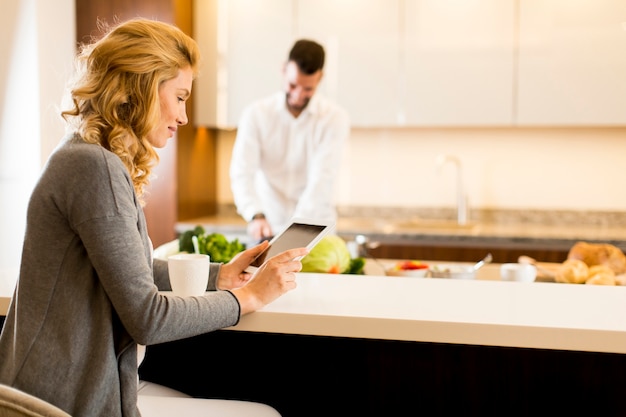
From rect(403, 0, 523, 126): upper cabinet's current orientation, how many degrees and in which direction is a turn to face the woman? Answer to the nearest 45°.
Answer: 0° — it already faces them

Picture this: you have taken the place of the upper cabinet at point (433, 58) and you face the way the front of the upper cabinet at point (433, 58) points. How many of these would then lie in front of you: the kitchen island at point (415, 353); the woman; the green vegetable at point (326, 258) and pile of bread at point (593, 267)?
4

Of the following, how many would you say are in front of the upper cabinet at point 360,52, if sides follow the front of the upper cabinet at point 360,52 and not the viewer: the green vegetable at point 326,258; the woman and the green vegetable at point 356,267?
3

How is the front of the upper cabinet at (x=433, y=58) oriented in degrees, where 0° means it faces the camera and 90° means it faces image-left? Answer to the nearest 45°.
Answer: approximately 0°

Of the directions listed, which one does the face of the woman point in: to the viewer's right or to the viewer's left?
to the viewer's right

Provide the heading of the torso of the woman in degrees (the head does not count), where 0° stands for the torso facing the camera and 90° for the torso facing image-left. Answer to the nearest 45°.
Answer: approximately 270°

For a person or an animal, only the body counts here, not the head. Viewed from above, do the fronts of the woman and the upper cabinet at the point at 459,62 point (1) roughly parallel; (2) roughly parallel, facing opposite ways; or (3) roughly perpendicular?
roughly perpendicular

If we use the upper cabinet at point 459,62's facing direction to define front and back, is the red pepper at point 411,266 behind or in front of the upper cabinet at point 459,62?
in front

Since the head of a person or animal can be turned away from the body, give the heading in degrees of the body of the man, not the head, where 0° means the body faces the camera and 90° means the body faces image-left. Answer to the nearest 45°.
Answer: approximately 0°
